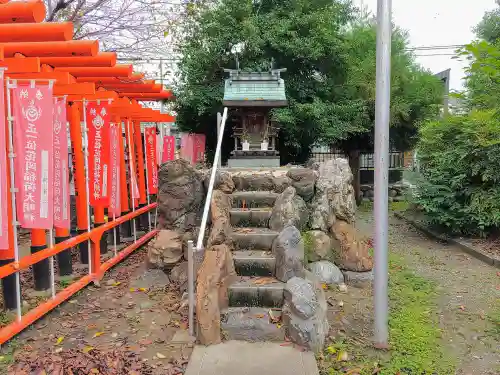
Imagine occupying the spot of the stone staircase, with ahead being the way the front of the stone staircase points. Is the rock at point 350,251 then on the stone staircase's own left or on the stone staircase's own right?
on the stone staircase's own left

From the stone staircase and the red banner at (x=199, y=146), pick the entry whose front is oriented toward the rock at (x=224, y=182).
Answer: the red banner

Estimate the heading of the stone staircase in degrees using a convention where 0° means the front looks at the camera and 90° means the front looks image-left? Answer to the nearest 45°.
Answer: approximately 0°

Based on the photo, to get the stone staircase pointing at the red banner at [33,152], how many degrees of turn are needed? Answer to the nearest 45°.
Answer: approximately 90° to its right

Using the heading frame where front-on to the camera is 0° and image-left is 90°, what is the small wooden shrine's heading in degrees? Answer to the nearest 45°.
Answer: approximately 0°
